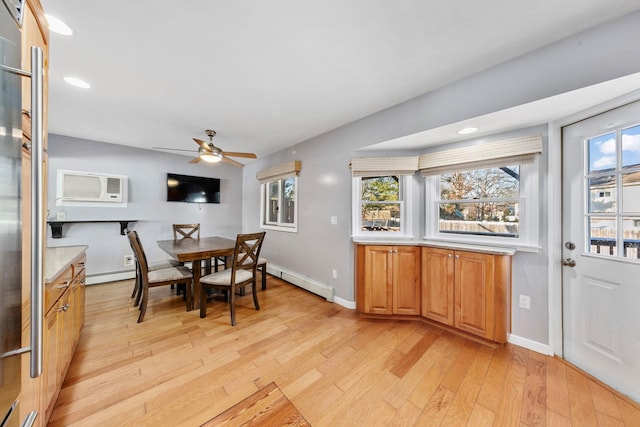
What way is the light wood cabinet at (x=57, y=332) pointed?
to the viewer's right

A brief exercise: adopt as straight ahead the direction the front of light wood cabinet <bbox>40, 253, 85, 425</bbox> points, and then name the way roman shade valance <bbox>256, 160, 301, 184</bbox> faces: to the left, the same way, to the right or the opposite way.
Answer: the opposite way

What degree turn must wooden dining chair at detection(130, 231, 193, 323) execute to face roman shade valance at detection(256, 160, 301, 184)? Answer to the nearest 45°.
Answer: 0° — it already faces it

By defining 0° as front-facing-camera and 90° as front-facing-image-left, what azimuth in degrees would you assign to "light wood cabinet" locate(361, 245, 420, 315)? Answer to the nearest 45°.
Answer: approximately 0°

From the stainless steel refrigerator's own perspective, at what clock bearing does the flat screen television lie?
The flat screen television is roughly at 10 o'clock from the stainless steel refrigerator.

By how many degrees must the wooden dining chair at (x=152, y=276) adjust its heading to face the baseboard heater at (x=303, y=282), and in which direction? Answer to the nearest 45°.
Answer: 0° — it already faces it

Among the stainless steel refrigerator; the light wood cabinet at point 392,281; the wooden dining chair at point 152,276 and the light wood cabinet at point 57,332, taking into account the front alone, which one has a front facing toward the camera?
the light wood cabinet at point 392,281

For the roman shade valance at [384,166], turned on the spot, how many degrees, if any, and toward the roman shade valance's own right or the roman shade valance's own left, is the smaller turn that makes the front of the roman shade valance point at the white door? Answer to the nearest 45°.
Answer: approximately 90° to the roman shade valance's own left

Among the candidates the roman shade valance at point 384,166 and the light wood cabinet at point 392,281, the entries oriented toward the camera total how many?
2

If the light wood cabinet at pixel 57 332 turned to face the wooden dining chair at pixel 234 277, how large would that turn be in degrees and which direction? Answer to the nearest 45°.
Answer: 0° — it already faces it

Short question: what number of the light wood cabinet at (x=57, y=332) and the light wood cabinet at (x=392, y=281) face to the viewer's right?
1
